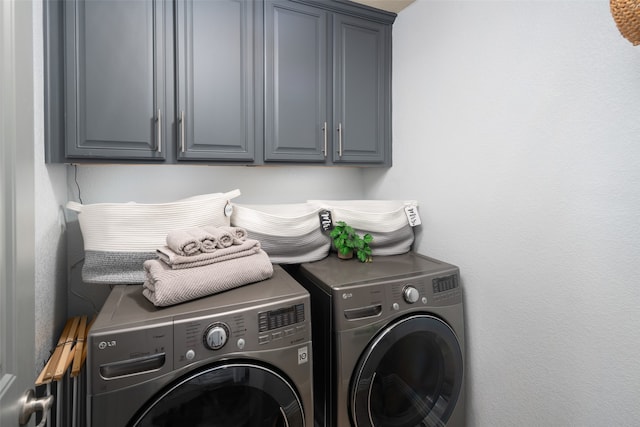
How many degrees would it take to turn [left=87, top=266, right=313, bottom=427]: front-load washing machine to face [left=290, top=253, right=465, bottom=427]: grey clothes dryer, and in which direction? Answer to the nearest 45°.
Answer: approximately 90° to its left

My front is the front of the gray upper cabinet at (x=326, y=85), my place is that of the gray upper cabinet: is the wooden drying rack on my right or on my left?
on my right

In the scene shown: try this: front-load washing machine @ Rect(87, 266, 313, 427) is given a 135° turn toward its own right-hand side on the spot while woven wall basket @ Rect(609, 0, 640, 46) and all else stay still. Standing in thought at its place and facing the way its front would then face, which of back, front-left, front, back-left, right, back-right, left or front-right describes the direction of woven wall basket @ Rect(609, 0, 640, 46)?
back

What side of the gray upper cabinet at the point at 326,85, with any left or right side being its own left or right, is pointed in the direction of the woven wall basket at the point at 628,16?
front

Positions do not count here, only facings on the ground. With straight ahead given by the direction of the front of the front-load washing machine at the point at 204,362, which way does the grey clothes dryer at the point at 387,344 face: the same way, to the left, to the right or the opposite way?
the same way

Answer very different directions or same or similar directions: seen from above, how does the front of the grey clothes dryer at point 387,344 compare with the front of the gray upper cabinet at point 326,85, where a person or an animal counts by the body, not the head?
same or similar directions

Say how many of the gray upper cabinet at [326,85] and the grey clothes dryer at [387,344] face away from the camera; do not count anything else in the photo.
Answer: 0

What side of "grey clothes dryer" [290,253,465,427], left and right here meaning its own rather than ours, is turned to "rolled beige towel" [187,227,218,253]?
right

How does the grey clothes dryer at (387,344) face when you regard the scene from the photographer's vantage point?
facing the viewer and to the right of the viewer

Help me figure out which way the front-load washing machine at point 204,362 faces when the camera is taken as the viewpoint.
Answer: facing the viewer

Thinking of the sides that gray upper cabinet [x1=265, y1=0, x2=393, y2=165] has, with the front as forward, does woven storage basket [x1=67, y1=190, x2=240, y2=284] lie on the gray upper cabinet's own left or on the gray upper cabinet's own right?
on the gray upper cabinet's own right

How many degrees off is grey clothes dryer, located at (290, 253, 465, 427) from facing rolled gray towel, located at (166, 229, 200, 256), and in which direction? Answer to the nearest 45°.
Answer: approximately 90° to its right

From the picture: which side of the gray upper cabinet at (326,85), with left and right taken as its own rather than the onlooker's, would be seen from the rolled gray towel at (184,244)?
right

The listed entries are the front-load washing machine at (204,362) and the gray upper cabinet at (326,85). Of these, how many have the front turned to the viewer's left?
0
